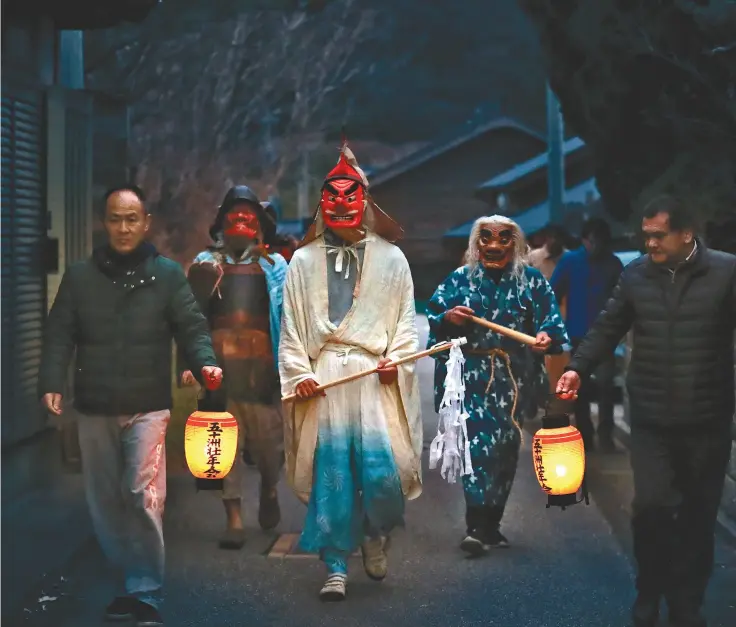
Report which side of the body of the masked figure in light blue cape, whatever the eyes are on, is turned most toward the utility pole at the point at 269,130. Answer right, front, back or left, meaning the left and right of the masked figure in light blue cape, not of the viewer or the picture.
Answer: back

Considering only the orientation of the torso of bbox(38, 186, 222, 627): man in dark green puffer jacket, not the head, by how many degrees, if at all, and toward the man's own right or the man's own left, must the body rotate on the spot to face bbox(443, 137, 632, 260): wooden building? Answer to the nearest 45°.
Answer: approximately 135° to the man's own left

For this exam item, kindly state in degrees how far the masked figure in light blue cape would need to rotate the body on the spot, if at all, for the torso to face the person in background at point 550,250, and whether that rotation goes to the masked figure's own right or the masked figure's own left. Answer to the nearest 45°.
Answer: approximately 135° to the masked figure's own left

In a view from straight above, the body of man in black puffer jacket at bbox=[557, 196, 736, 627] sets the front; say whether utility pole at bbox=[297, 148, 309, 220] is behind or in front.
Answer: behind

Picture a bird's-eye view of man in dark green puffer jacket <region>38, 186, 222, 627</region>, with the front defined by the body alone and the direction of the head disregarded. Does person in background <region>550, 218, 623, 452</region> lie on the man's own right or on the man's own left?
on the man's own left

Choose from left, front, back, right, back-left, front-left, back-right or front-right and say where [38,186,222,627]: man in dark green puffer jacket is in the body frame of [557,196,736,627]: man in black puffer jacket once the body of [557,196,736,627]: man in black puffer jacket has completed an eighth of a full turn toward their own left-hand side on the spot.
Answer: back-right

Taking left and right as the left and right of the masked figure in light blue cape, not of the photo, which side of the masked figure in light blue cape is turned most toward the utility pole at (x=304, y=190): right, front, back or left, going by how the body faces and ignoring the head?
back

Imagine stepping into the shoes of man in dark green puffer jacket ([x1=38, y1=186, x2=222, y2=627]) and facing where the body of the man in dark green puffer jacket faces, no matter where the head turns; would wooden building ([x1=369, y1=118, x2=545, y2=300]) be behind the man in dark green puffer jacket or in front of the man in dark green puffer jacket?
behind

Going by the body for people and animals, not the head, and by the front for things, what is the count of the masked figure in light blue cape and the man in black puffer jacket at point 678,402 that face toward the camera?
2

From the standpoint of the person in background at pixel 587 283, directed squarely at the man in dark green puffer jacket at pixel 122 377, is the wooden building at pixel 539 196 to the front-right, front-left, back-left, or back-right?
back-right

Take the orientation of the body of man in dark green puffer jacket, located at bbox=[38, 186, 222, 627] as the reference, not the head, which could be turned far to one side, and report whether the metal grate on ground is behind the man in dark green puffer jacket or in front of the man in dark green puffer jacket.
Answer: behind

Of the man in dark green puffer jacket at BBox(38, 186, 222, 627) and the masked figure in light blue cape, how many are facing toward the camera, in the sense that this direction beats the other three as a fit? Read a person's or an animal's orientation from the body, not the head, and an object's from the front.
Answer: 2

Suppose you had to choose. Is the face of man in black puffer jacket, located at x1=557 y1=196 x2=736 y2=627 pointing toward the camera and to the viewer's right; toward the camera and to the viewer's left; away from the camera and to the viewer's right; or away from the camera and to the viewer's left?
toward the camera and to the viewer's left
